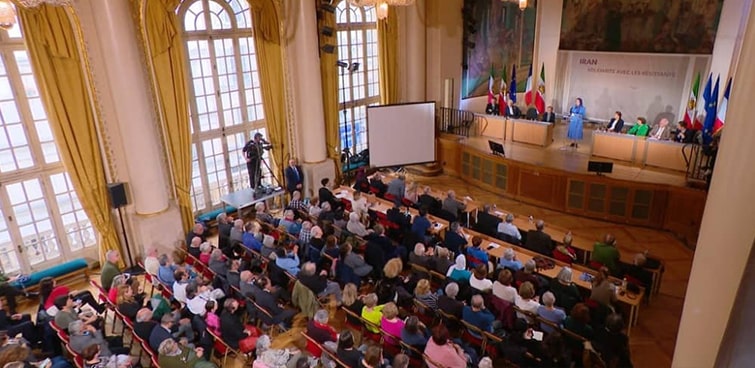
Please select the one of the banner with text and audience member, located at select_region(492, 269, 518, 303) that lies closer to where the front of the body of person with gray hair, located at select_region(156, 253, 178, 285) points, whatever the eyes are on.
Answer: the banner with text

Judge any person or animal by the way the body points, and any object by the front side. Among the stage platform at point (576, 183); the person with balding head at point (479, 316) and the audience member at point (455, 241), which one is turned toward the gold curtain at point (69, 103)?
the stage platform

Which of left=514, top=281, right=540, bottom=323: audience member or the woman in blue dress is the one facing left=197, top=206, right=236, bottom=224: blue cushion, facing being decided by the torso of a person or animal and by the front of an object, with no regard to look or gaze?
the woman in blue dress

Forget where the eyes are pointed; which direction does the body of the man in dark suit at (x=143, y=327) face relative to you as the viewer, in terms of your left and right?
facing away from the viewer and to the right of the viewer

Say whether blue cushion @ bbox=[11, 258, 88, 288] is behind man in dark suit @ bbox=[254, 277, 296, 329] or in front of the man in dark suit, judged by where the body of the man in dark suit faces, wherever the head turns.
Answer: behind

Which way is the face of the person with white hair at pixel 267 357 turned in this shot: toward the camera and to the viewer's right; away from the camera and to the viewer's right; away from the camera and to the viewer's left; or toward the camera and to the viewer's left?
away from the camera and to the viewer's right

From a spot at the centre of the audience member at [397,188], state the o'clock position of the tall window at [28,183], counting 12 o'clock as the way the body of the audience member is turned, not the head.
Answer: The tall window is roughly at 7 o'clock from the audience member.

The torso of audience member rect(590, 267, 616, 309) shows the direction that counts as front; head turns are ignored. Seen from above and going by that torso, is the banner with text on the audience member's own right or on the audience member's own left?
on the audience member's own left

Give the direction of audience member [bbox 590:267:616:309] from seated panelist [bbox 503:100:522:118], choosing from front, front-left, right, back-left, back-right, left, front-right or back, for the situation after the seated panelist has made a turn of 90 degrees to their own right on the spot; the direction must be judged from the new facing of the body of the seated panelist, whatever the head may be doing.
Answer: back-left

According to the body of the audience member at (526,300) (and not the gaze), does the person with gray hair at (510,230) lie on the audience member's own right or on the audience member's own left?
on the audience member's own left

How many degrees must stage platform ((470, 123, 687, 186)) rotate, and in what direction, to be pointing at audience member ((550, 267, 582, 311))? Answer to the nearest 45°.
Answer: approximately 45° to its left

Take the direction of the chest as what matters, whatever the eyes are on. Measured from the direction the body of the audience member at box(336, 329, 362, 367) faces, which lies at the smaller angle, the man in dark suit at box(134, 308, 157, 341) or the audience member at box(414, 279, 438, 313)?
the audience member

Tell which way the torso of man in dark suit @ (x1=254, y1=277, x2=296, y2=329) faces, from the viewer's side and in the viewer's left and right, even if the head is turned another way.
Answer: facing to the right of the viewer

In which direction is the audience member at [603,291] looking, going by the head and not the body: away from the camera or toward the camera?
away from the camera

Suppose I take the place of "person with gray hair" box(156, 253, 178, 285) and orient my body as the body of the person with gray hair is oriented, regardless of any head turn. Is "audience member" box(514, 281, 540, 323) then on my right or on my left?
on my right

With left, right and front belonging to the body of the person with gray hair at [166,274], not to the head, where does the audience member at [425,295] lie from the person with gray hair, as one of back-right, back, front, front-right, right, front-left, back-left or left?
right
